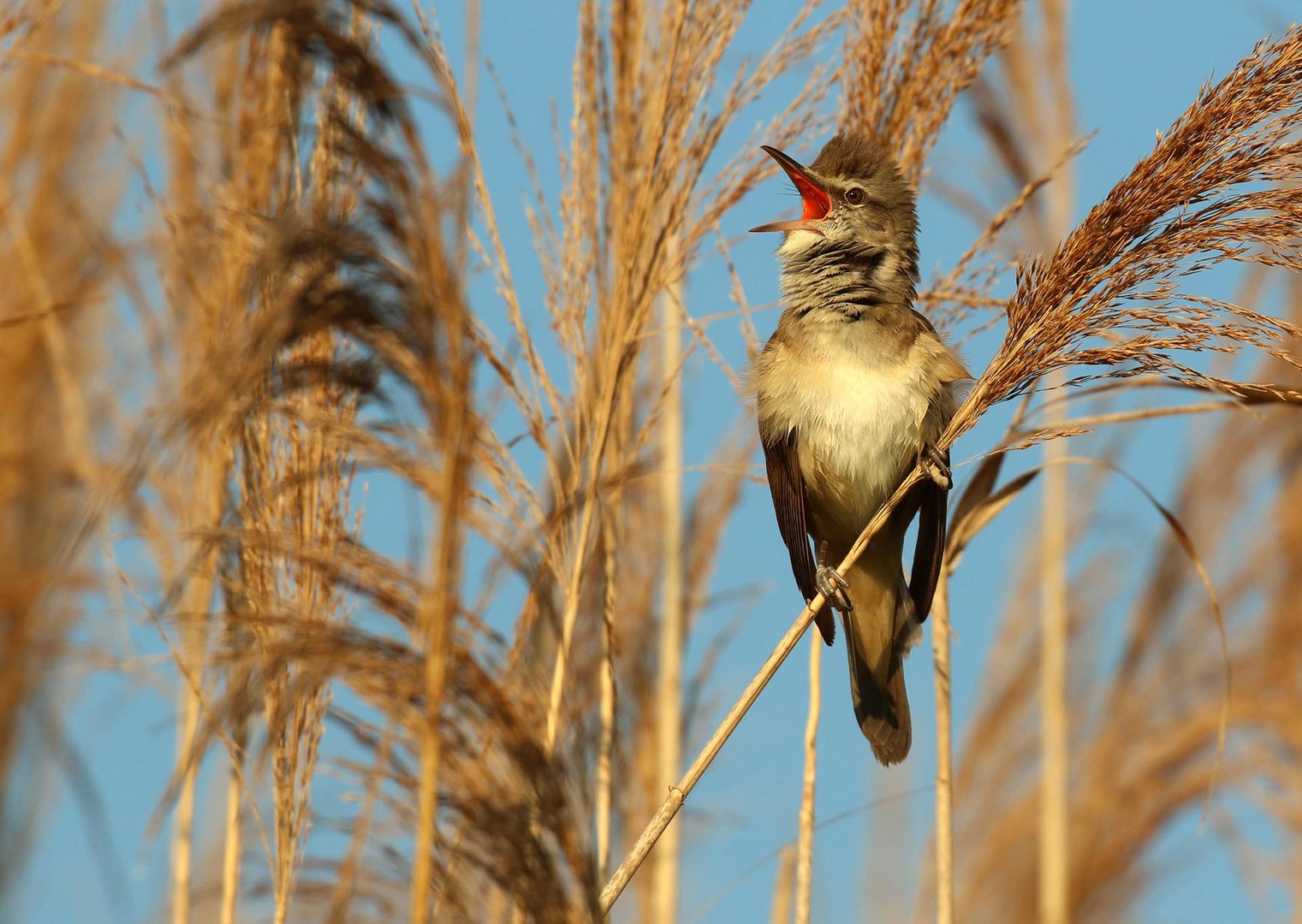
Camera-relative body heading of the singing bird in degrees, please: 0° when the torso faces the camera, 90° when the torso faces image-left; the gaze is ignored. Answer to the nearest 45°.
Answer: approximately 0°
